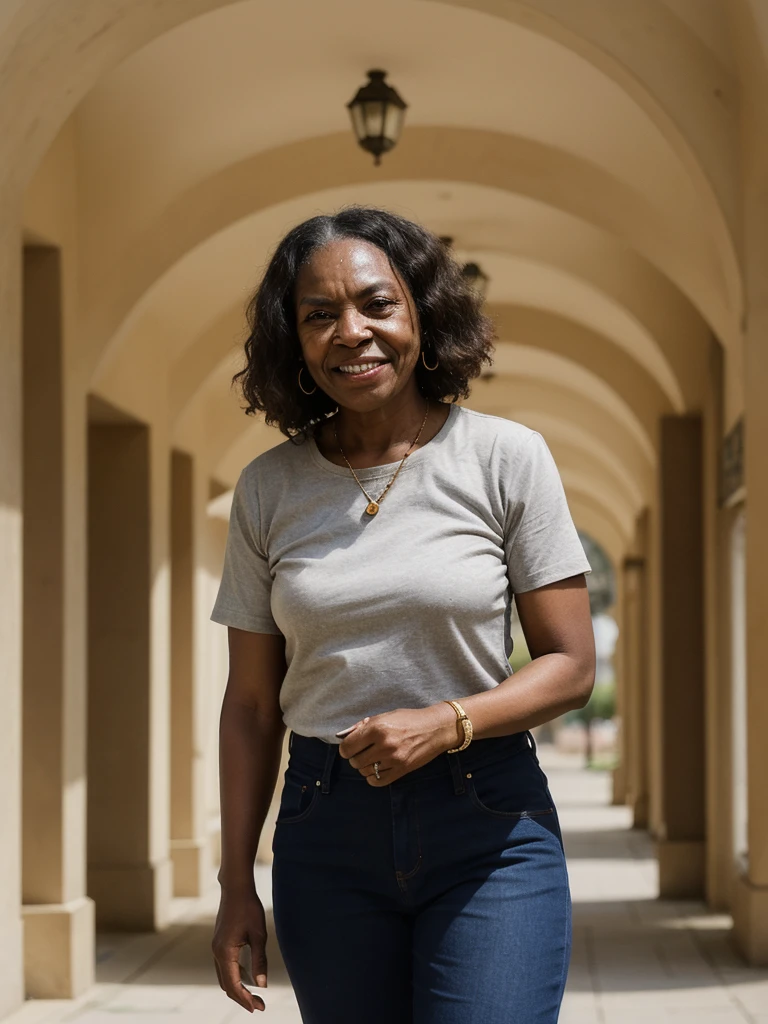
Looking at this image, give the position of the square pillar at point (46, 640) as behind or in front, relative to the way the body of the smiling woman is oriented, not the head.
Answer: behind

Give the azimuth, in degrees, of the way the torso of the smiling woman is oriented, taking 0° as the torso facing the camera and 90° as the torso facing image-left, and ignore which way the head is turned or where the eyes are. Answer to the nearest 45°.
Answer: approximately 0°

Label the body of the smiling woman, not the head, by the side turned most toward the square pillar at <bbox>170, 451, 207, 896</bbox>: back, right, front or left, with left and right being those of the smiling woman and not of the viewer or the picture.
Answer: back

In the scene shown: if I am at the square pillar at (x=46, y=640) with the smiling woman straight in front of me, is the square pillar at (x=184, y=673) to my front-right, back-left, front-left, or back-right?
back-left

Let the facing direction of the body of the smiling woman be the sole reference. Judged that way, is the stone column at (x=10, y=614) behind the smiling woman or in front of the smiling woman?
behind

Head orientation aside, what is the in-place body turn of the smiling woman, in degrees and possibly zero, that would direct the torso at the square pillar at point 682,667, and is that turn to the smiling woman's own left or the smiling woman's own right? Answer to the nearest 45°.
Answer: approximately 180°

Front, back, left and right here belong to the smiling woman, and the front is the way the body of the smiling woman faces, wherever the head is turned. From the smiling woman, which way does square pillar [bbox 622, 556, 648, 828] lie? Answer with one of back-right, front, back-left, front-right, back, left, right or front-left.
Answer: back

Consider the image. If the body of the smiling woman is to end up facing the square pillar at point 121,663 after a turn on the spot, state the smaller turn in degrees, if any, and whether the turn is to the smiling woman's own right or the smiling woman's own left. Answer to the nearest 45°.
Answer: approximately 180°
